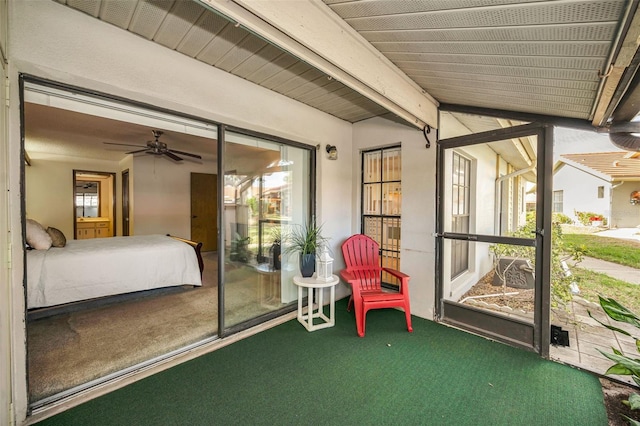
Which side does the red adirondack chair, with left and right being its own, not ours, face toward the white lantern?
right

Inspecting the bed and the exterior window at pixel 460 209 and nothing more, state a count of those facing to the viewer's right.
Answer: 2

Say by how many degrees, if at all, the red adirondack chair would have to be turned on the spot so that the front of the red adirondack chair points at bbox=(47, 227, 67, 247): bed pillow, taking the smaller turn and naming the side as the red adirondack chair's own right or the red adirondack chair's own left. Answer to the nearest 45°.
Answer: approximately 135° to the red adirondack chair's own right

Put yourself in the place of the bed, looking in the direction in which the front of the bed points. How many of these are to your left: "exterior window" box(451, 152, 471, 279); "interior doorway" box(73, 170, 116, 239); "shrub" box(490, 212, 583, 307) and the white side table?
1

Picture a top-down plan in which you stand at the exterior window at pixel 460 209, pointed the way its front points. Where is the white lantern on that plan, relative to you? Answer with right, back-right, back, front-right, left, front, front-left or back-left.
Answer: back-right

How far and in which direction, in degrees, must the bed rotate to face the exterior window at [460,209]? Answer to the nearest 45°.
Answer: approximately 45° to its right

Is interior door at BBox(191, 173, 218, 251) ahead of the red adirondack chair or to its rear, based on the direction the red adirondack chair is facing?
to the rear

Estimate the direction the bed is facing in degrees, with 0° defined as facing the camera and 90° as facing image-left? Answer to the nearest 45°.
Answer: approximately 270°

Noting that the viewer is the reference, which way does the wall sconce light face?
facing the viewer and to the right of the viewer

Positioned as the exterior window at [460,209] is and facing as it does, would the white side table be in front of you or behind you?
behind

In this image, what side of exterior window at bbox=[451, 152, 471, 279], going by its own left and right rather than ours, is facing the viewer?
right

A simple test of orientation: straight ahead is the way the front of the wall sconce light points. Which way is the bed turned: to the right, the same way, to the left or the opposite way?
to the left
